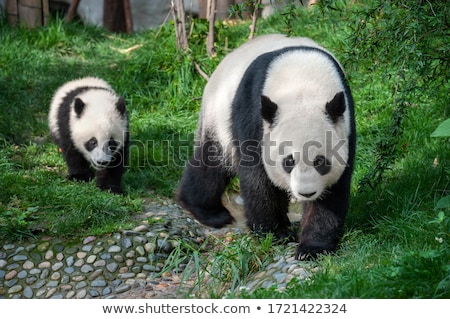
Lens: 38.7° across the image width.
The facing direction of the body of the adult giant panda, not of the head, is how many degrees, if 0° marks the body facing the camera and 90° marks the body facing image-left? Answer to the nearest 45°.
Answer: approximately 315°

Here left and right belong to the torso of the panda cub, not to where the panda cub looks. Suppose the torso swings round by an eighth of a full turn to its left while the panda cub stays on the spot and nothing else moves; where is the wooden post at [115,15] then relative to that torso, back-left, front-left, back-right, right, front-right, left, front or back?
left

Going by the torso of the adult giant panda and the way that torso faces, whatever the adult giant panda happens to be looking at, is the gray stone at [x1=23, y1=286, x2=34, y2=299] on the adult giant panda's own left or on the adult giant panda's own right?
on the adult giant panda's own right

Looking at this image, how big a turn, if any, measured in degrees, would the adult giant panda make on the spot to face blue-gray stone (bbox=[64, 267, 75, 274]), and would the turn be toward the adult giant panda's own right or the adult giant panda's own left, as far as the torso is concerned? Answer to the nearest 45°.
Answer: approximately 135° to the adult giant panda's own right

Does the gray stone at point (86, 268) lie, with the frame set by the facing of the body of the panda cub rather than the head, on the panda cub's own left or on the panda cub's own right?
on the panda cub's own right

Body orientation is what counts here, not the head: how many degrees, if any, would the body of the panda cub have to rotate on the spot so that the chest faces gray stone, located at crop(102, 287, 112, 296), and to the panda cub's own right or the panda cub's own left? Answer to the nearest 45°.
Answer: approximately 45° to the panda cub's own right

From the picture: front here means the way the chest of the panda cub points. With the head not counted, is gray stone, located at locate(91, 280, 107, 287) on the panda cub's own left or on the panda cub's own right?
on the panda cub's own right

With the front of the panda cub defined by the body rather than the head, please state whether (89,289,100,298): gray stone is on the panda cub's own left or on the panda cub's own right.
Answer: on the panda cub's own right
